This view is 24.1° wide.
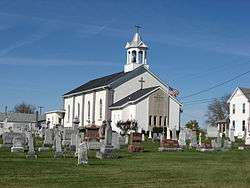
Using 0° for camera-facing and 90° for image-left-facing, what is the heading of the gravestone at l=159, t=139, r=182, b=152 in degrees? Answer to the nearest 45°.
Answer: approximately 0°

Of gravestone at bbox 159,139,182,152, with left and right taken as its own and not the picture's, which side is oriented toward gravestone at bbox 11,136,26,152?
right

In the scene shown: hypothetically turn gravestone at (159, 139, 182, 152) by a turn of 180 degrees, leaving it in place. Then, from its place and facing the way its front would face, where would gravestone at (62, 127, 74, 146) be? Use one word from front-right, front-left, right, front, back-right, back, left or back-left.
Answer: front-left
